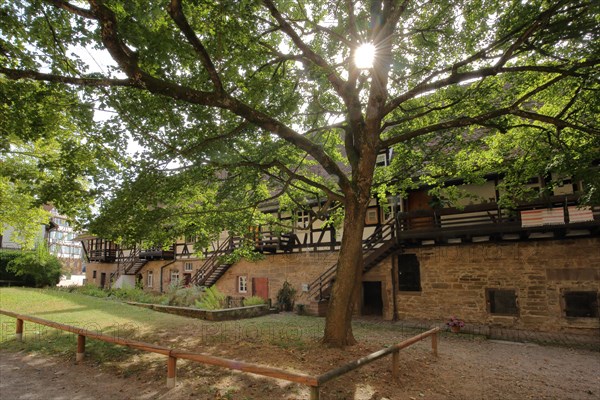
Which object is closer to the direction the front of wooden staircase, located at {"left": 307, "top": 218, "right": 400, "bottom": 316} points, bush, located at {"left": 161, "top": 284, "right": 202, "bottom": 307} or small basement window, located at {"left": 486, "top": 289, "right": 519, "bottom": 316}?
the bush

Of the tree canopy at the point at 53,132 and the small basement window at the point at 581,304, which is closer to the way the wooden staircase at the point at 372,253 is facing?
the tree canopy

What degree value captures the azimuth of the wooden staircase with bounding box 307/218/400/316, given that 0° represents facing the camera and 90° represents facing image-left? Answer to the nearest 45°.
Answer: approximately 90°

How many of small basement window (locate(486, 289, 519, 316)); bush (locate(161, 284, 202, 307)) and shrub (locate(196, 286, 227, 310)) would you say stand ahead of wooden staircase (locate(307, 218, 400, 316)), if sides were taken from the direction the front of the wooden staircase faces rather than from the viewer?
2

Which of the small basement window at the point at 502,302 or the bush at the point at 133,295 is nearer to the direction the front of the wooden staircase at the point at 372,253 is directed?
the bush

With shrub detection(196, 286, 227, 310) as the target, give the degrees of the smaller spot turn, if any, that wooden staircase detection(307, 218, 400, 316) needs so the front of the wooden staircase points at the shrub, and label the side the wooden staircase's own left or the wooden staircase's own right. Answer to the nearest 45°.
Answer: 0° — it already faces it

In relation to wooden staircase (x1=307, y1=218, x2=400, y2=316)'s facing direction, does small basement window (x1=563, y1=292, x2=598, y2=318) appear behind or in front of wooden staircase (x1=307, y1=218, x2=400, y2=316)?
behind

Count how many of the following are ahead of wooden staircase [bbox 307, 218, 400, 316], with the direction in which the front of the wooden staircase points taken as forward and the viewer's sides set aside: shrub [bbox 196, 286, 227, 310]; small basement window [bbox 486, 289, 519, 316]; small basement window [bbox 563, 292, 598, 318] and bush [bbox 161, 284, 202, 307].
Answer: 2

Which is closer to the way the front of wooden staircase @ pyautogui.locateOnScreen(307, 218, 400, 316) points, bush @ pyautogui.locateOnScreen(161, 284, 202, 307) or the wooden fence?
the bush

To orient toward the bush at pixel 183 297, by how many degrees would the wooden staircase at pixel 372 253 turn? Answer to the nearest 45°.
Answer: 0° — it already faces it

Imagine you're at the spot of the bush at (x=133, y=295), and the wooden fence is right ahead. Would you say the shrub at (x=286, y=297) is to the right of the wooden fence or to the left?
left
